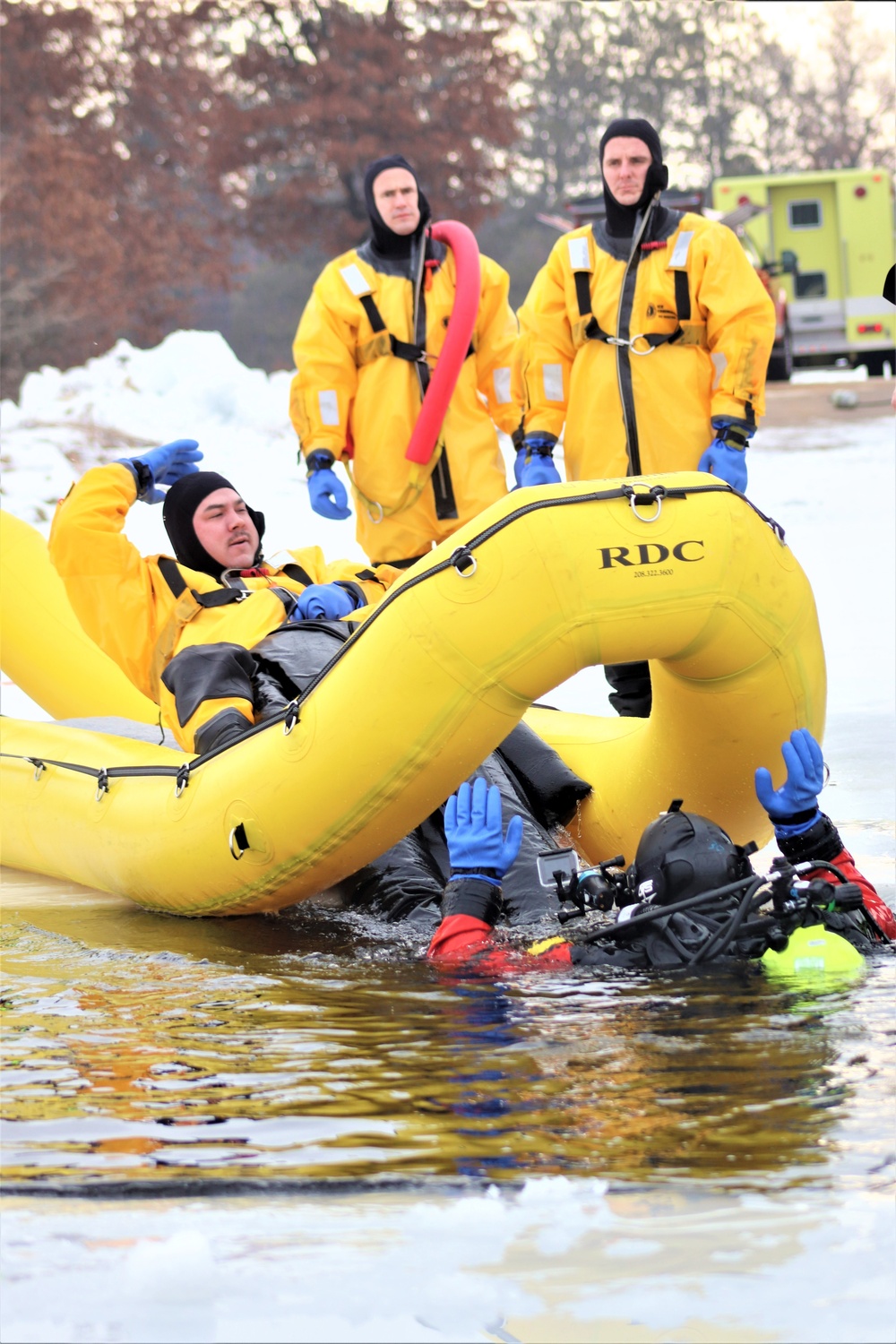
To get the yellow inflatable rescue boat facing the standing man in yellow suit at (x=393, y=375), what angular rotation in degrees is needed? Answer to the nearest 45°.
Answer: approximately 90° to its left

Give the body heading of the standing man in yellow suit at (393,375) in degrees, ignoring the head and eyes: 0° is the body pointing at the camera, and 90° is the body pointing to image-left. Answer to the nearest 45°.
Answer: approximately 0°

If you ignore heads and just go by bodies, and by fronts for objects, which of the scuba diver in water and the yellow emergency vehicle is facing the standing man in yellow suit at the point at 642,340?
the scuba diver in water

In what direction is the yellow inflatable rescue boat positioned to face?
to the viewer's right

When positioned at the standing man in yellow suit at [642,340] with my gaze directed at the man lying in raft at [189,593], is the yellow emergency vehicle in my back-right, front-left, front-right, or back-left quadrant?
back-right

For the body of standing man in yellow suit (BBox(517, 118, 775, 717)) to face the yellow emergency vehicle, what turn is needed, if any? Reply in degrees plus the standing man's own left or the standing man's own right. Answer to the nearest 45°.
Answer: approximately 180°

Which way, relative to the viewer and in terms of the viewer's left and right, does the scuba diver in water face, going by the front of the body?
facing away from the viewer

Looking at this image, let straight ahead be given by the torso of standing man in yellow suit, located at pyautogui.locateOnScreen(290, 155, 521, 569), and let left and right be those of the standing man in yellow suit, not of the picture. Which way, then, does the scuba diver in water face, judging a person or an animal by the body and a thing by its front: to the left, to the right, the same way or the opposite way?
the opposite way

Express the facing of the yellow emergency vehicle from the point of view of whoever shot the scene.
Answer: facing away from the viewer
